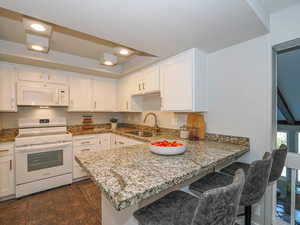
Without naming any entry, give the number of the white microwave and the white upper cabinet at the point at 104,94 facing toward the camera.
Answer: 2

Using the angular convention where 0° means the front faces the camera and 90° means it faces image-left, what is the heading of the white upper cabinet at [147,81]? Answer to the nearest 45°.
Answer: approximately 45°

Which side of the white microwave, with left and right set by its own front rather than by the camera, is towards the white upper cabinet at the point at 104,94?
left

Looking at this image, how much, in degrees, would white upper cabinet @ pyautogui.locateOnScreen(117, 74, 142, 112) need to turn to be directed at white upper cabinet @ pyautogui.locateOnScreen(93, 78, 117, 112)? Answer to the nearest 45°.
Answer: approximately 90° to its right

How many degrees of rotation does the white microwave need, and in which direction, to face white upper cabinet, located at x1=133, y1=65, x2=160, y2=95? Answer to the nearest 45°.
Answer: approximately 45° to its left

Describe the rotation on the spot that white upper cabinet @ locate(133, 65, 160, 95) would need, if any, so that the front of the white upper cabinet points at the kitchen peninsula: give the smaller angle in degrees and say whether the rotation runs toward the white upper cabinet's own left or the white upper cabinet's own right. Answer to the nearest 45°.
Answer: approximately 45° to the white upper cabinet's own left

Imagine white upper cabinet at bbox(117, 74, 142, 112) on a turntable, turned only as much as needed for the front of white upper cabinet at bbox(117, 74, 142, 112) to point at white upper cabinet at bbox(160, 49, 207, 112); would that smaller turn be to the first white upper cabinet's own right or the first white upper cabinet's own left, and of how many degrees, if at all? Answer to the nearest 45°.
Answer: approximately 90° to the first white upper cabinet's own left
